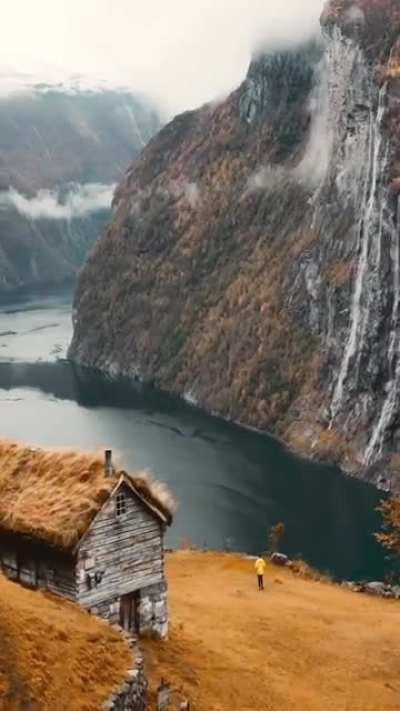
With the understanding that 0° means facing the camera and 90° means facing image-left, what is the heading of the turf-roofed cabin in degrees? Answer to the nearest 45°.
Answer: approximately 315°
